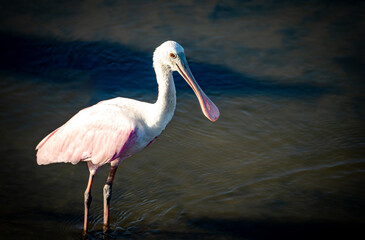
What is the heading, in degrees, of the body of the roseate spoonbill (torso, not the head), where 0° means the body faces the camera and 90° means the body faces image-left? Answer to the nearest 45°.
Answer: approximately 270°
